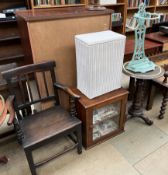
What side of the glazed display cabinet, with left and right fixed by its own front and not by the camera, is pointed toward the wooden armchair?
right

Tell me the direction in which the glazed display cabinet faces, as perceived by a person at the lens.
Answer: facing the viewer and to the right of the viewer

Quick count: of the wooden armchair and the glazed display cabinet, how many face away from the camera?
0

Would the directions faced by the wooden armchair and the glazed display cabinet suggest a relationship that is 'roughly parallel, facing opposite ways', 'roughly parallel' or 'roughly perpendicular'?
roughly parallel

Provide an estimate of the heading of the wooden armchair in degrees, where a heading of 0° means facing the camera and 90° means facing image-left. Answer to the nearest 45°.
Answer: approximately 315°
